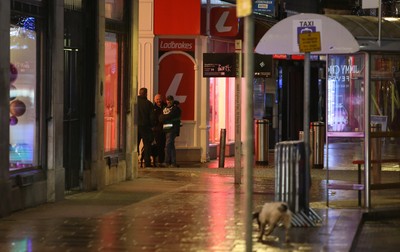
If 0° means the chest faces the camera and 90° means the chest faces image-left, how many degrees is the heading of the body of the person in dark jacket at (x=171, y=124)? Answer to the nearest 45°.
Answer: approximately 45°

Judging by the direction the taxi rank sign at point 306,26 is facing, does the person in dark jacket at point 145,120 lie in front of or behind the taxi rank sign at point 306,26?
behind

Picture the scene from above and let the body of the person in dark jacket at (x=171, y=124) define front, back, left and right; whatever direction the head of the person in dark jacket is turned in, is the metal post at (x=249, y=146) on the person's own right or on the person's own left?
on the person's own left

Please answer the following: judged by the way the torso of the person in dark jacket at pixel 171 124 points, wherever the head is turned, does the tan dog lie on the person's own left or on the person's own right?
on the person's own left
